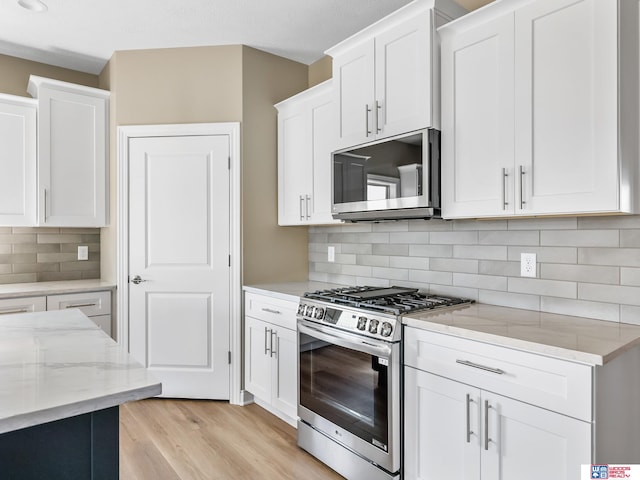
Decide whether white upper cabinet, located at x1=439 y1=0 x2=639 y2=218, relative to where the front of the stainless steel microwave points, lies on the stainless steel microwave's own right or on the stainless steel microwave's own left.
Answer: on the stainless steel microwave's own left

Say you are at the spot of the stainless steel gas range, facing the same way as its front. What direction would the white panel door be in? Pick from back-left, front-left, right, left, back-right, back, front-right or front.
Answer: right

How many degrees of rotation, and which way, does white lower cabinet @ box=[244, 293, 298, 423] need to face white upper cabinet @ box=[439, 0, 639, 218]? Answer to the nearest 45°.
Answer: approximately 90° to its left

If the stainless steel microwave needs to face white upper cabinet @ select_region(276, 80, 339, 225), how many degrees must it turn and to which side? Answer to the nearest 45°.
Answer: approximately 90° to its right

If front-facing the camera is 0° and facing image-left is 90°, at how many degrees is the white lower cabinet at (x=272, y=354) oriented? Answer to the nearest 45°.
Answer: approximately 45°

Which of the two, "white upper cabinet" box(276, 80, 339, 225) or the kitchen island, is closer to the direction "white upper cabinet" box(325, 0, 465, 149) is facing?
the kitchen island

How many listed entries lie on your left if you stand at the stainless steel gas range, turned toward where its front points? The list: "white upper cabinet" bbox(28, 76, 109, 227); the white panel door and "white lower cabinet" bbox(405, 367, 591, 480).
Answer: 1

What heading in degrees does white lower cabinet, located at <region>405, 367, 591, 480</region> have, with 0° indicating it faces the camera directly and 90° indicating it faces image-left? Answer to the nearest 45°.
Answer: approximately 45°

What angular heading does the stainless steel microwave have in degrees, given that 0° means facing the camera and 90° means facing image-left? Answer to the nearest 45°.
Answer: approximately 45°

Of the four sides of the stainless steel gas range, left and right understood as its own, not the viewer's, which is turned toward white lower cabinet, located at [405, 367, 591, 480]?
left

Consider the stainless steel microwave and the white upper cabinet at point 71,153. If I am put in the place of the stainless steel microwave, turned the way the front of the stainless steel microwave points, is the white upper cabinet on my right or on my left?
on my right

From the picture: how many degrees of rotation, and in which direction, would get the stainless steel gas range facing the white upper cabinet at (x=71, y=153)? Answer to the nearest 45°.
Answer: approximately 45° to its right

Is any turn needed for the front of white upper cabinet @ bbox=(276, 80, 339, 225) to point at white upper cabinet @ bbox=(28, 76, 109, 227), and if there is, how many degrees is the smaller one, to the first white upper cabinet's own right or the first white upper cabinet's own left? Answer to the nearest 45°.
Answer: approximately 45° to the first white upper cabinet's own right
